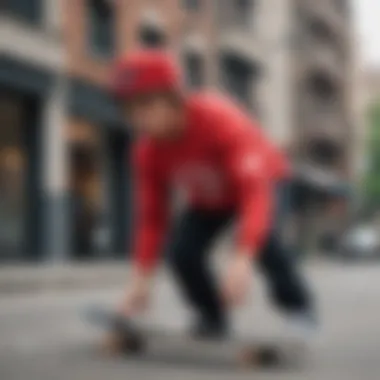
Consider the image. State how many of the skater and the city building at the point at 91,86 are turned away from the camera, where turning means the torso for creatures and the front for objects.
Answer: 0

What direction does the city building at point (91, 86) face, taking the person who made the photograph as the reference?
facing the viewer and to the right of the viewer

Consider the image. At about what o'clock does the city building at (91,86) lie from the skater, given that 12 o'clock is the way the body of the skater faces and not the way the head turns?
The city building is roughly at 4 o'clock from the skater.

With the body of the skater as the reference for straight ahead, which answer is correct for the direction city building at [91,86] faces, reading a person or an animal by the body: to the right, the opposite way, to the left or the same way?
to the left

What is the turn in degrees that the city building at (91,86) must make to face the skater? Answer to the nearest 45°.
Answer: approximately 45° to its right

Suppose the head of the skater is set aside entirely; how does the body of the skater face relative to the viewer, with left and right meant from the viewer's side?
facing the viewer and to the left of the viewer
